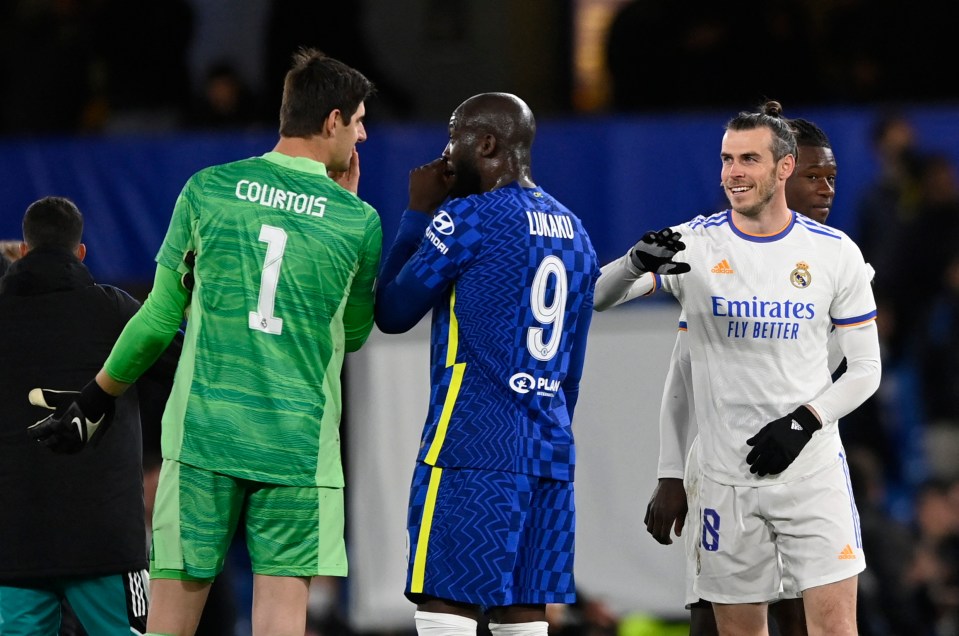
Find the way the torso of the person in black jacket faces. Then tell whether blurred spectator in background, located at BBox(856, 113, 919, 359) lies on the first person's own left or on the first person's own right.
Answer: on the first person's own right

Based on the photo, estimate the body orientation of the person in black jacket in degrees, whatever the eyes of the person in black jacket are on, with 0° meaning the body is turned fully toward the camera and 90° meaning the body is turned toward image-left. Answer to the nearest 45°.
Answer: approximately 180°

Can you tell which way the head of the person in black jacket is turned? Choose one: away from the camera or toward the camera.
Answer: away from the camera

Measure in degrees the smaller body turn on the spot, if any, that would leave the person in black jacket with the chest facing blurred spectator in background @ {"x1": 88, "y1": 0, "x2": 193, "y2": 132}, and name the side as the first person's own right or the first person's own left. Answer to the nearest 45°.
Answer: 0° — they already face them

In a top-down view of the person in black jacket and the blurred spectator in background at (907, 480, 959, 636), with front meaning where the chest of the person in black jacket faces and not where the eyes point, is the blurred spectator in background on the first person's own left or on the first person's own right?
on the first person's own right
